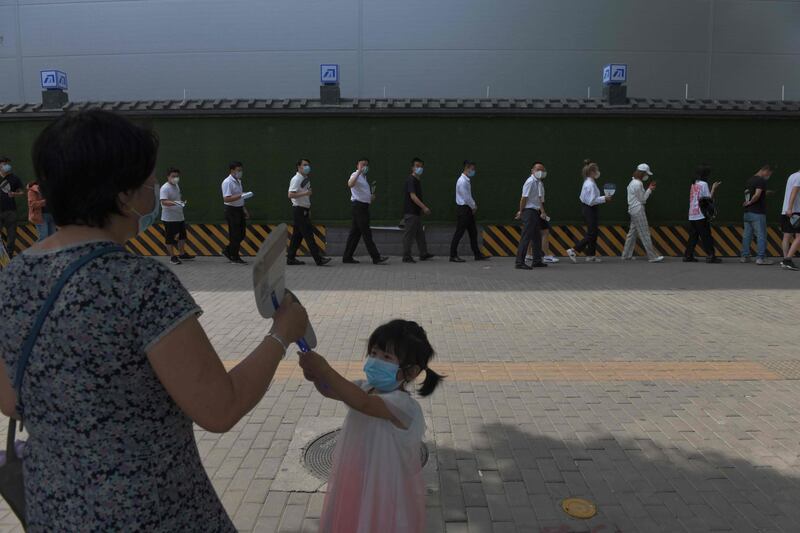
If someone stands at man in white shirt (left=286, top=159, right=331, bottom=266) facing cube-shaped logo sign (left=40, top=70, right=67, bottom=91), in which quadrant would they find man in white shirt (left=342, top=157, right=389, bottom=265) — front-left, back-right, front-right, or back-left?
back-right

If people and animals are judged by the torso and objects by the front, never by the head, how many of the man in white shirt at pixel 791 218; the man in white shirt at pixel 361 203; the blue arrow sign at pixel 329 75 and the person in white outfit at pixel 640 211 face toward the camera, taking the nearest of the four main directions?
1

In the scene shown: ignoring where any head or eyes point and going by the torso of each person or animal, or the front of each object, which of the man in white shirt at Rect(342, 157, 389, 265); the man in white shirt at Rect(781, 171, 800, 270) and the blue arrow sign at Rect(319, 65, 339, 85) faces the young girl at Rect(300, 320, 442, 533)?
the blue arrow sign

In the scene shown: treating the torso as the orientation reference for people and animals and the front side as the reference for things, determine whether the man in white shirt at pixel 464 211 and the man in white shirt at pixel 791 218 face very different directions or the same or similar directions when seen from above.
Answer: same or similar directions

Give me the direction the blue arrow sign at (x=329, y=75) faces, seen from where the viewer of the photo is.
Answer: facing the viewer

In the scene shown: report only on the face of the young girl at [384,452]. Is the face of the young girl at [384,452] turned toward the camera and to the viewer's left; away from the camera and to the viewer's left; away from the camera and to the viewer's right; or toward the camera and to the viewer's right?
toward the camera and to the viewer's left

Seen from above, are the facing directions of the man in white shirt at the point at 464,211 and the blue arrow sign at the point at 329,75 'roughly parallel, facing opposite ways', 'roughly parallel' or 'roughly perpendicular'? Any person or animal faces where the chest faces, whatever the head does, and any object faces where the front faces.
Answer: roughly perpendicular

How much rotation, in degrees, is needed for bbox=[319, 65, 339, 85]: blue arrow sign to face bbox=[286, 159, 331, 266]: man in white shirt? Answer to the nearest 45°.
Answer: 0° — it already faces them
